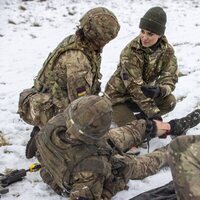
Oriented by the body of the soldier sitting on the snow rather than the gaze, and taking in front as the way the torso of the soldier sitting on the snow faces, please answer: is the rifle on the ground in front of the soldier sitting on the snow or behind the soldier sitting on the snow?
behind
